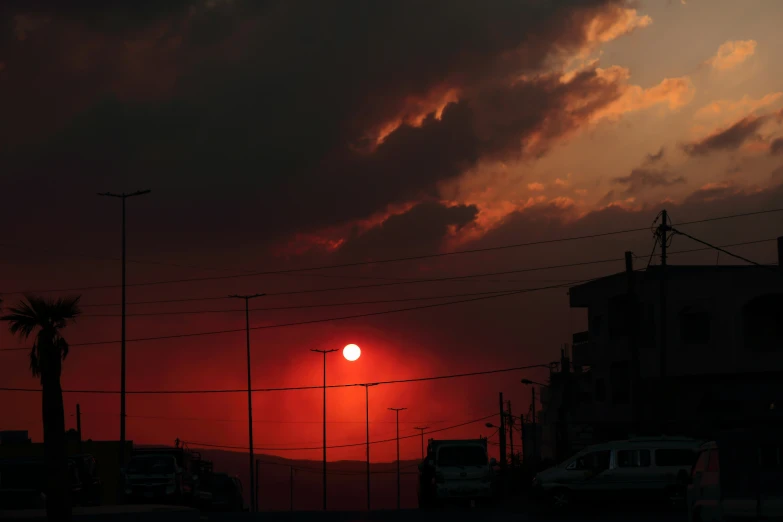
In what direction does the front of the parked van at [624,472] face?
to the viewer's left

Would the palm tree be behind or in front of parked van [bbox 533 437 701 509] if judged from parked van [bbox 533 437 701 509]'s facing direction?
in front

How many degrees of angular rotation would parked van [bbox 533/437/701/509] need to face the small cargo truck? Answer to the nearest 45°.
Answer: approximately 45° to its right

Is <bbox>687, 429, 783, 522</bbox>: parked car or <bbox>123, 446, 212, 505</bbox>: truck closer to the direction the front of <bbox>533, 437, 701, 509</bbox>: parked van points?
the truck

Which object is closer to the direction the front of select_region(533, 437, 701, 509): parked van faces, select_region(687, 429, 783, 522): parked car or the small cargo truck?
the small cargo truck

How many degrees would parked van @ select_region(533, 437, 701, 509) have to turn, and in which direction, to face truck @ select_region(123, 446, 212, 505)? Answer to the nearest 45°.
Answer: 0° — it already faces it

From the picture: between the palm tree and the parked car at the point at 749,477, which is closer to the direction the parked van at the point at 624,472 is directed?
the palm tree
